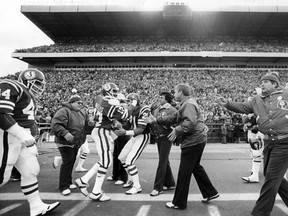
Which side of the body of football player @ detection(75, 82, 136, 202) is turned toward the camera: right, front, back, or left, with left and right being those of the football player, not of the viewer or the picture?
right

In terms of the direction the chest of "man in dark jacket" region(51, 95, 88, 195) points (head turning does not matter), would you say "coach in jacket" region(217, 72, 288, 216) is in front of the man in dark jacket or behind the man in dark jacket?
in front

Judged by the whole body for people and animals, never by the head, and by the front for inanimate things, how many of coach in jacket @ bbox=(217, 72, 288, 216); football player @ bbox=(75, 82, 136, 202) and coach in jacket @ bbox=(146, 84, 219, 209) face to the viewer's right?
1

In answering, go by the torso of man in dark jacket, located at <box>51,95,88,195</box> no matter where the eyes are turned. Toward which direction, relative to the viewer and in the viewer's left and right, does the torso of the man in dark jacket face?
facing the viewer and to the right of the viewer

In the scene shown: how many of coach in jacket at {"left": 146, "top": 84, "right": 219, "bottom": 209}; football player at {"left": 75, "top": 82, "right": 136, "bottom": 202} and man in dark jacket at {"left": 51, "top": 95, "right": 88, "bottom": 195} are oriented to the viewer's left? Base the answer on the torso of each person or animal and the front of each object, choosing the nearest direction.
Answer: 1

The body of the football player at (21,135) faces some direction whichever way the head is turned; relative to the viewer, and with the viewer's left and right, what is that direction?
facing to the right of the viewer

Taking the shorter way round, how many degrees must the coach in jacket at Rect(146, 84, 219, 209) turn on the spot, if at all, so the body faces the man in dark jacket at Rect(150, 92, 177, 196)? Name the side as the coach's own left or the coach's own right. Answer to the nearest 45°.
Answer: approximately 45° to the coach's own right

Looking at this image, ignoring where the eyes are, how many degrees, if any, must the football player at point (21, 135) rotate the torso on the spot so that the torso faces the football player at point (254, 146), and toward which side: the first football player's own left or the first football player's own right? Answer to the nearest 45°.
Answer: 0° — they already face them

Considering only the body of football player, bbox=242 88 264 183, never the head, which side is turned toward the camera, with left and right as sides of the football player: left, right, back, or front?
left

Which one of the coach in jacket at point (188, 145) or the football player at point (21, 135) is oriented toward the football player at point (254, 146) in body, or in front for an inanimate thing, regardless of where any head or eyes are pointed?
the football player at point (21, 135)

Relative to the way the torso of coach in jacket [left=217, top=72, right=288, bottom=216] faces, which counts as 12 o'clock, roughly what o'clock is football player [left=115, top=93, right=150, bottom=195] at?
The football player is roughly at 2 o'clock from the coach in jacket.

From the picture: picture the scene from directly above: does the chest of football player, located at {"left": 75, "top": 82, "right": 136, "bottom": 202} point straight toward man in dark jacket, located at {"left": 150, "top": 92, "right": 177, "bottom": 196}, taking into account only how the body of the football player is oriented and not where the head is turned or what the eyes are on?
yes

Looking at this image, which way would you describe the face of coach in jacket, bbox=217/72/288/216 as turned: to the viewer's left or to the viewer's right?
to the viewer's left

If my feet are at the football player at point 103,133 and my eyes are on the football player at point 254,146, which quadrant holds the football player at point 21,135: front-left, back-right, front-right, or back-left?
back-right

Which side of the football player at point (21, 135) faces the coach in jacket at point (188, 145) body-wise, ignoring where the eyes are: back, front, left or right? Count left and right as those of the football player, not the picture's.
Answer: front

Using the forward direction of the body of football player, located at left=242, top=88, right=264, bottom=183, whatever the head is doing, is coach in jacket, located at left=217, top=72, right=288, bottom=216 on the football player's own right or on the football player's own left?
on the football player's own left

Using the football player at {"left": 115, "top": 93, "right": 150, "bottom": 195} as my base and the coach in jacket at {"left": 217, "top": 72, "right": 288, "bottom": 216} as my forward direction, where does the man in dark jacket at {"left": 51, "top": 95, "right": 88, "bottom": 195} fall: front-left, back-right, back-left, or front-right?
back-right
